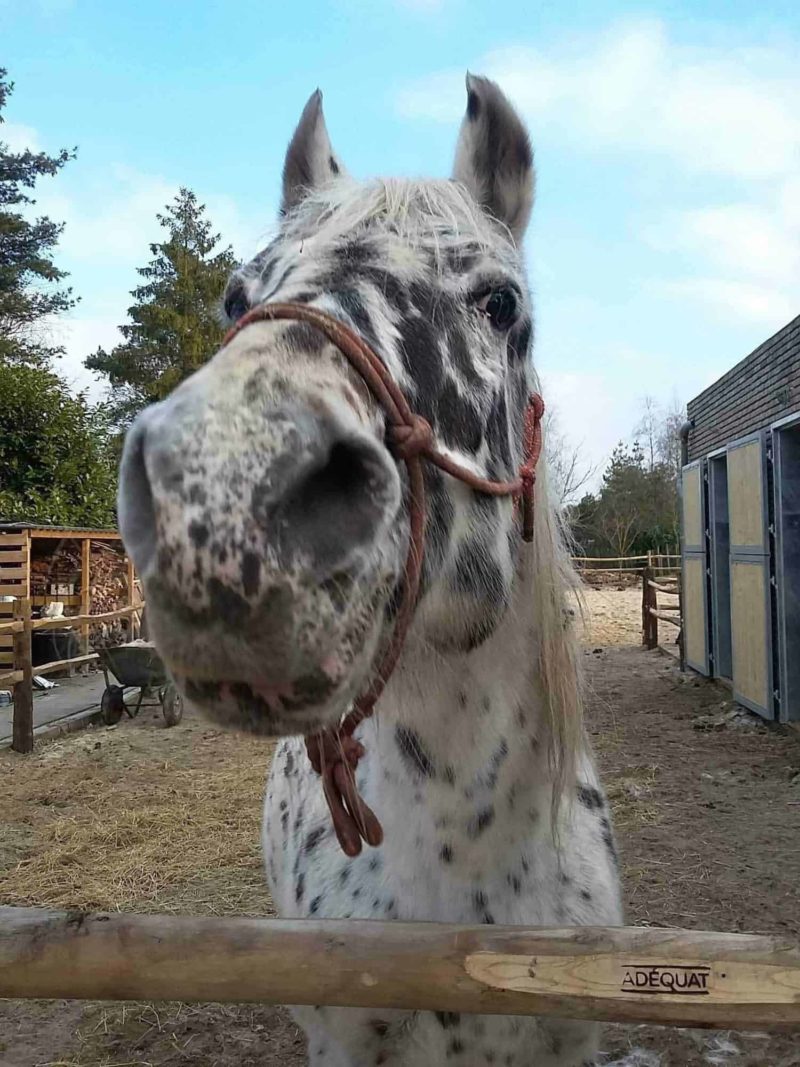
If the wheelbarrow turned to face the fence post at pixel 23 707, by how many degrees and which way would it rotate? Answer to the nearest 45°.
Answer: approximately 45° to its right

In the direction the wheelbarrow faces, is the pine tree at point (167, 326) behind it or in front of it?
behind

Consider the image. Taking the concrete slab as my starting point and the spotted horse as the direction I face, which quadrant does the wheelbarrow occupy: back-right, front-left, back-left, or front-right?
front-left
